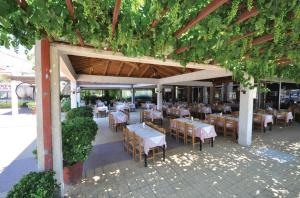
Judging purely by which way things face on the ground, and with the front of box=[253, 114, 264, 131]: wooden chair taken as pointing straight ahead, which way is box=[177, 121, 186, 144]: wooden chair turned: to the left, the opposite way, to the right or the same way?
the same way

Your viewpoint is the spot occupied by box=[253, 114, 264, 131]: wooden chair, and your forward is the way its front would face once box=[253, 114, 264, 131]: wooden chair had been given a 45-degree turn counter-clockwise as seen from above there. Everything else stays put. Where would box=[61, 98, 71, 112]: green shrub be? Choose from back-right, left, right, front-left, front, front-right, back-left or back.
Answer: left

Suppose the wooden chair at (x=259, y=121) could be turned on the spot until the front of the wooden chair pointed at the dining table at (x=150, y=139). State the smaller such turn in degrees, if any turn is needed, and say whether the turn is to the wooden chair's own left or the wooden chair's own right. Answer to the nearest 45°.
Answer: approximately 180°

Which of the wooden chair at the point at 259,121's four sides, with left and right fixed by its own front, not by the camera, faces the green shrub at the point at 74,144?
back

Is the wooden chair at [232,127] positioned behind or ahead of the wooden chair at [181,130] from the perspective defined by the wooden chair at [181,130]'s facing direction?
ahead

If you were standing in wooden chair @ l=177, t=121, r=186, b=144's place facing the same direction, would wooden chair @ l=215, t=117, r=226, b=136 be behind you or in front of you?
in front

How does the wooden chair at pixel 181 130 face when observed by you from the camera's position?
facing away from the viewer and to the right of the viewer

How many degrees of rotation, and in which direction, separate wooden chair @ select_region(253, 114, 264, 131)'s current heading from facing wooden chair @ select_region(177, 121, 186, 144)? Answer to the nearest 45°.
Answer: approximately 180°

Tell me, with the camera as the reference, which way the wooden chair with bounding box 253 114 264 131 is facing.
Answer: facing away from the viewer and to the right of the viewer

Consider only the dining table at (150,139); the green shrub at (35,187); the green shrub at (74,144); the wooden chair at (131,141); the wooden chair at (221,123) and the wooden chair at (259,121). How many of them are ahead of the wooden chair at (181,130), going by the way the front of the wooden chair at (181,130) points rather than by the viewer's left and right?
2

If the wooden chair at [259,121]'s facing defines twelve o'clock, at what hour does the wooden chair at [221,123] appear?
the wooden chair at [221,123] is roughly at 6 o'clock from the wooden chair at [259,121].

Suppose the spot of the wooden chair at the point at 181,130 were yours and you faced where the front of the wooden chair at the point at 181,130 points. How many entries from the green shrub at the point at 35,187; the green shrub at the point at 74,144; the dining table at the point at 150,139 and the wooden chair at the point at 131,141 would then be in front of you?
0

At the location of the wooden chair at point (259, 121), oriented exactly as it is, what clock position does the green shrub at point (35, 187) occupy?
The green shrub is roughly at 5 o'clock from the wooden chair.

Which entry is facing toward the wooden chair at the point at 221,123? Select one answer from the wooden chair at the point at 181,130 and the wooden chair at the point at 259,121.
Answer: the wooden chair at the point at 181,130

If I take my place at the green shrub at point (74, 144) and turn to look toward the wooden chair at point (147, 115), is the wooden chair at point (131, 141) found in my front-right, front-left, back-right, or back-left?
front-right
